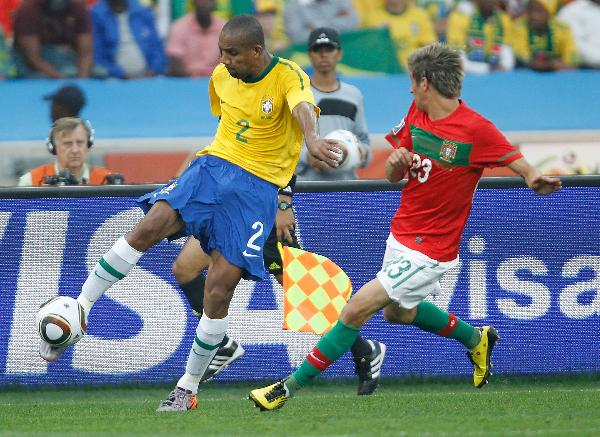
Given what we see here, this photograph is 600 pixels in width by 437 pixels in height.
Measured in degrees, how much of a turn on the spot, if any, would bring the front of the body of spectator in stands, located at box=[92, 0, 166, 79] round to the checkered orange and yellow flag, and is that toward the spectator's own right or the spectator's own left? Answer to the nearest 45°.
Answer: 0° — they already face it

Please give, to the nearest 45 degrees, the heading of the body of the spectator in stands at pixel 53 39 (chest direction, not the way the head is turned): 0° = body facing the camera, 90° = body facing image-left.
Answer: approximately 0°

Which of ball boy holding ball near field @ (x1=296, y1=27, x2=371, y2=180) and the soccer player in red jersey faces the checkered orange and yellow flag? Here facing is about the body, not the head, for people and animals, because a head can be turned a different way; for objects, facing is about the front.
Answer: the ball boy holding ball near field

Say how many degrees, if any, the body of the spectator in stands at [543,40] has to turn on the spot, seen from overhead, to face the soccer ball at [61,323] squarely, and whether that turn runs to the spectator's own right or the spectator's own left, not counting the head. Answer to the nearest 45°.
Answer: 0° — they already face it

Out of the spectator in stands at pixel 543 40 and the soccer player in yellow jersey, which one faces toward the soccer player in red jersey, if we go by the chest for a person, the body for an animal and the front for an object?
the spectator in stands

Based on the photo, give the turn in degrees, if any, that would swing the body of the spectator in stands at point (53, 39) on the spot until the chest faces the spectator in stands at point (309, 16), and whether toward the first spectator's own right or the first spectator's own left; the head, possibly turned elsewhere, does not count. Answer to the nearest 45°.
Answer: approximately 90° to the first spectator's own left

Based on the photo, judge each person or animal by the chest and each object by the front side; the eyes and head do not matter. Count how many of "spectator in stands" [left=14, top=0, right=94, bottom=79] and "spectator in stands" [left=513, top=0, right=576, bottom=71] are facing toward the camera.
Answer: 2

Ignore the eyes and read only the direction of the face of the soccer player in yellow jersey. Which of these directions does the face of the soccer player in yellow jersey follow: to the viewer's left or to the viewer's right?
to the viewer's left

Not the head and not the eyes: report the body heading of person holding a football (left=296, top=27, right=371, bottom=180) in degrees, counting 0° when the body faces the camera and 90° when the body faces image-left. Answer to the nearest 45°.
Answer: approximately 0°

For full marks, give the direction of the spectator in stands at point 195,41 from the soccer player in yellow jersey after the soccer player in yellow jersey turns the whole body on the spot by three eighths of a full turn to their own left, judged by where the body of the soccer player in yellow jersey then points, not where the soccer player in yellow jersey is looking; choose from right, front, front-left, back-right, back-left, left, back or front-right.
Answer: left
